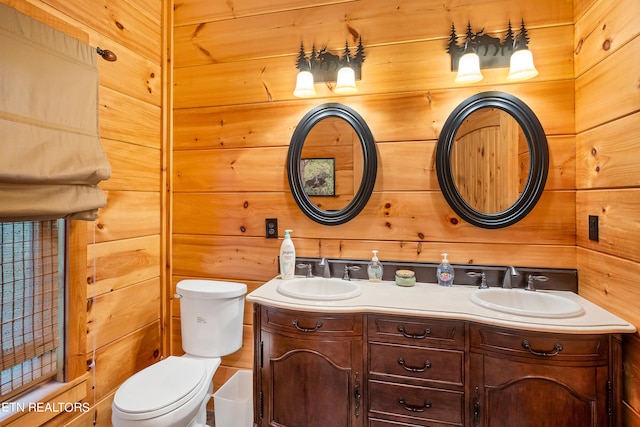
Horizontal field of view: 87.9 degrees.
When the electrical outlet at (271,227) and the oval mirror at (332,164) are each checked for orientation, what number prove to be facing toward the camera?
2

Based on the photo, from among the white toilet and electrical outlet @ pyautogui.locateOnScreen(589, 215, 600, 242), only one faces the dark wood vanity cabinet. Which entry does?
the electrical outlet

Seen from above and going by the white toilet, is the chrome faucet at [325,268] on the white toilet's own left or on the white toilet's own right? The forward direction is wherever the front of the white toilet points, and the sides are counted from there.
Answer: on the white toilet's own left

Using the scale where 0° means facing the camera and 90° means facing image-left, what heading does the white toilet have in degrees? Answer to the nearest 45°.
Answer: approximately 45°

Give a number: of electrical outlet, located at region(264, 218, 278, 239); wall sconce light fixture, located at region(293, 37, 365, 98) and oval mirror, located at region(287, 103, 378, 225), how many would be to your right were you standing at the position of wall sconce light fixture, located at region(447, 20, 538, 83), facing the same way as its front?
3

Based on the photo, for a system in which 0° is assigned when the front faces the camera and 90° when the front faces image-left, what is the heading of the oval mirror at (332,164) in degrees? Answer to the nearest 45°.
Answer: approximately 0°

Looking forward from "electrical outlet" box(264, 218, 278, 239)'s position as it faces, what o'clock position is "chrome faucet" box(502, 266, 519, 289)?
The chrome faucet is roughly at 10 o'clock from the electrical outlet.
